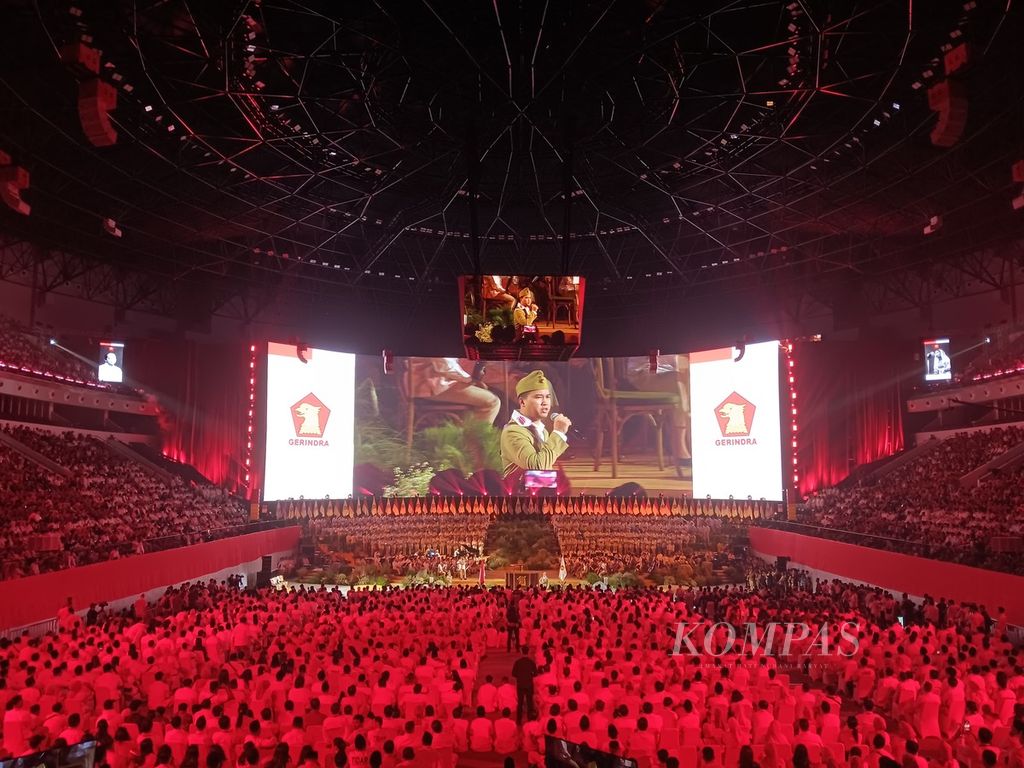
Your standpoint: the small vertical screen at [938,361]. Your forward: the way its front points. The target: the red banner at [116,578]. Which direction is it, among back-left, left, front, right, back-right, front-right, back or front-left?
front-right

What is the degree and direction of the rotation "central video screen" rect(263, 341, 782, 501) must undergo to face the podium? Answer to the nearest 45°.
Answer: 0° — it already faces it

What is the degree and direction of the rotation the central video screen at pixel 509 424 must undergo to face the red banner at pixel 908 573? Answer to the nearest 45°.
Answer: approximately 45° to its left

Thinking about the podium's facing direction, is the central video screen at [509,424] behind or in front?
behind

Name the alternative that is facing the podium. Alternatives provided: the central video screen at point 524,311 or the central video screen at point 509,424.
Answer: the central video screen at point 509,424

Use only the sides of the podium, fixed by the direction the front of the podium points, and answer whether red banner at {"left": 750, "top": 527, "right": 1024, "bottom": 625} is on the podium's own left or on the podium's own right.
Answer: on the podium's own left

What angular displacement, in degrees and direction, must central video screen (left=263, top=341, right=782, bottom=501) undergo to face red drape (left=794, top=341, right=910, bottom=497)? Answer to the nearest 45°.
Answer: approximately 90° to its left

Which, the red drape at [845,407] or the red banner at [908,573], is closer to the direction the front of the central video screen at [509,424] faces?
the red banner
